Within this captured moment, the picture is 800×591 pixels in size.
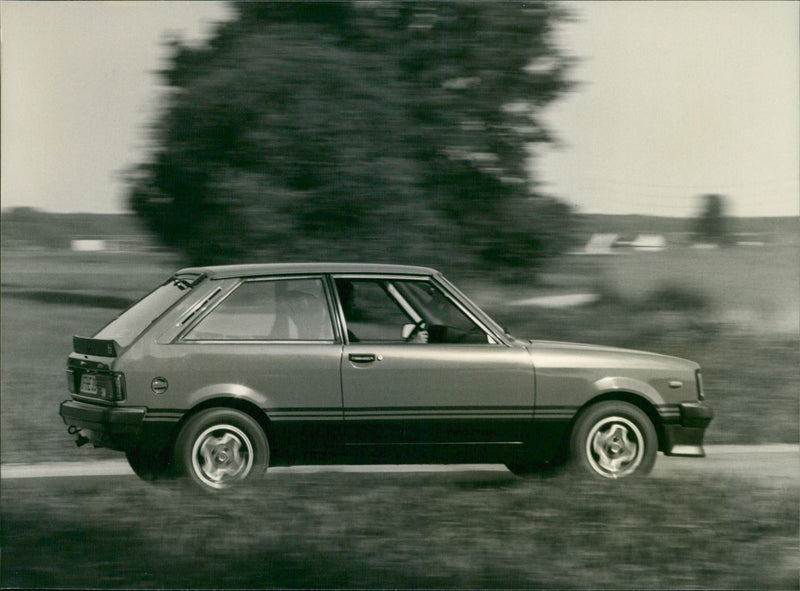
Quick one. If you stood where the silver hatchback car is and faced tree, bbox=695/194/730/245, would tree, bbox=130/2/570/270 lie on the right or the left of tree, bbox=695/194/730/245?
left

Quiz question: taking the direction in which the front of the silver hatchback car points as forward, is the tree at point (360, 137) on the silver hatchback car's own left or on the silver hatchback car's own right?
on the silver hatchback car's own left

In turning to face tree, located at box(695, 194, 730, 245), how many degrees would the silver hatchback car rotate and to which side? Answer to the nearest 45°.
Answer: approximately 45° to its left

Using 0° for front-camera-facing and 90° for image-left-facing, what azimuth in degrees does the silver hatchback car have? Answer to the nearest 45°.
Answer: approximately 270°

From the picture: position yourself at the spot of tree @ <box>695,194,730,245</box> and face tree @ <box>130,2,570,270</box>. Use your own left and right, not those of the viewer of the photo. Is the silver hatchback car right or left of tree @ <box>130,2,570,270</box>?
left
